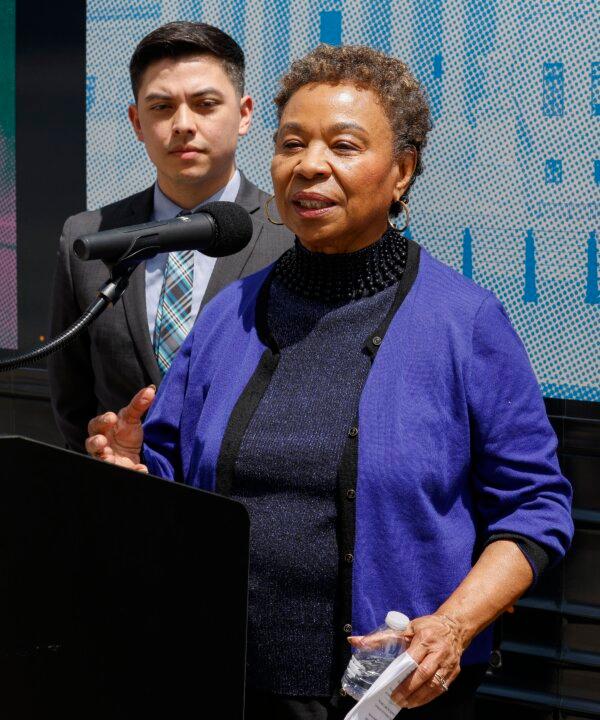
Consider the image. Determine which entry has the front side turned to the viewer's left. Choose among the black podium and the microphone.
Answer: the black podium

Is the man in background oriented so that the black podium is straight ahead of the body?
yes

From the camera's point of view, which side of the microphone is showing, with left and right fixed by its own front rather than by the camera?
right

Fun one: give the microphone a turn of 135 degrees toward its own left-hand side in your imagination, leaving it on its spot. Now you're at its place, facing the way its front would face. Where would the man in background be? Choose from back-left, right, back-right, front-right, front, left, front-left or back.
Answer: front-right

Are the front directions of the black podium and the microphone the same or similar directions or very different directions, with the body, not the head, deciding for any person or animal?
very different directions

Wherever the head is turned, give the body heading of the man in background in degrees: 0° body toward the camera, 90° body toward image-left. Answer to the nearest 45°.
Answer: approximately 0°

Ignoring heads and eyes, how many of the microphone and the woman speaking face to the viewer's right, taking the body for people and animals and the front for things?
1
